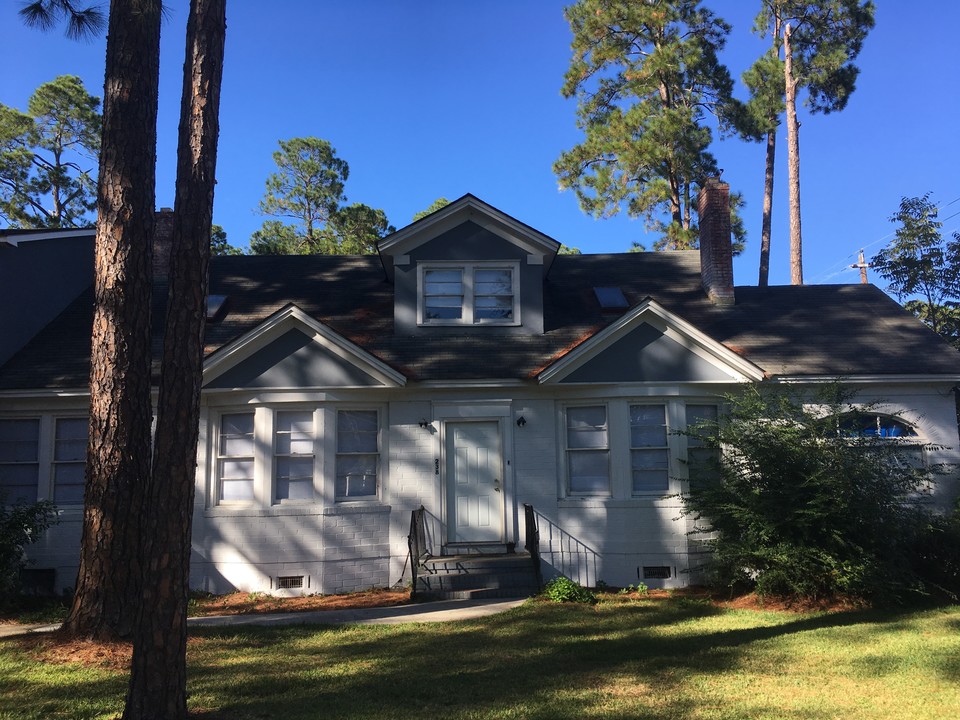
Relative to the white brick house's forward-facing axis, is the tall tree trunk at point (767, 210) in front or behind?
behind

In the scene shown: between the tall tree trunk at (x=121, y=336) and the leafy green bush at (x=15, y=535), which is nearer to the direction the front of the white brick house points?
the tall tree trunk

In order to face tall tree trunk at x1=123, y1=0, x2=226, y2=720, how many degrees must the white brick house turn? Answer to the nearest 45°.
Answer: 0° — it already faces it

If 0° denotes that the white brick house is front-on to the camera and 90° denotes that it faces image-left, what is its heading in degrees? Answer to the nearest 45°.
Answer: approximately 0°

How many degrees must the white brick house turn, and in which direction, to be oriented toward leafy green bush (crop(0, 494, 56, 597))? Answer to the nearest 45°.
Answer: approximately 90° to its right

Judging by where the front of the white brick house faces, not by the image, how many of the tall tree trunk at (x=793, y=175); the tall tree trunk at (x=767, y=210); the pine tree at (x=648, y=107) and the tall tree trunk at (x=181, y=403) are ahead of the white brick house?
1

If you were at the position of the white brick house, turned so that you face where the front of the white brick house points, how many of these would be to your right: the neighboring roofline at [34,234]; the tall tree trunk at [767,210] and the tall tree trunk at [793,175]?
1

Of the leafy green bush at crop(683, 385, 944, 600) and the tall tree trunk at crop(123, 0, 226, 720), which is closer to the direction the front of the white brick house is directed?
the tall tree trunk

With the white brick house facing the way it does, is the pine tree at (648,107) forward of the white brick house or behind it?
behind

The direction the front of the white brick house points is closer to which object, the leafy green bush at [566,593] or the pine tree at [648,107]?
the leafy green bush

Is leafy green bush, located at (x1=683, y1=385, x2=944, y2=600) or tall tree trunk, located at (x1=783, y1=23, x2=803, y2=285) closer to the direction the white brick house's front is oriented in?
the leafy green bush

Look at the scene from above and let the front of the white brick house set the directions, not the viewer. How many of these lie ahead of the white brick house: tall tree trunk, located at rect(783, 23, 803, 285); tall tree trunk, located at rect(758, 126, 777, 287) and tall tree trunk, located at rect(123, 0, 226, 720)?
1

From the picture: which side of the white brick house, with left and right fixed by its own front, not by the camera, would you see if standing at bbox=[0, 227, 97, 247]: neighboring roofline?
right
